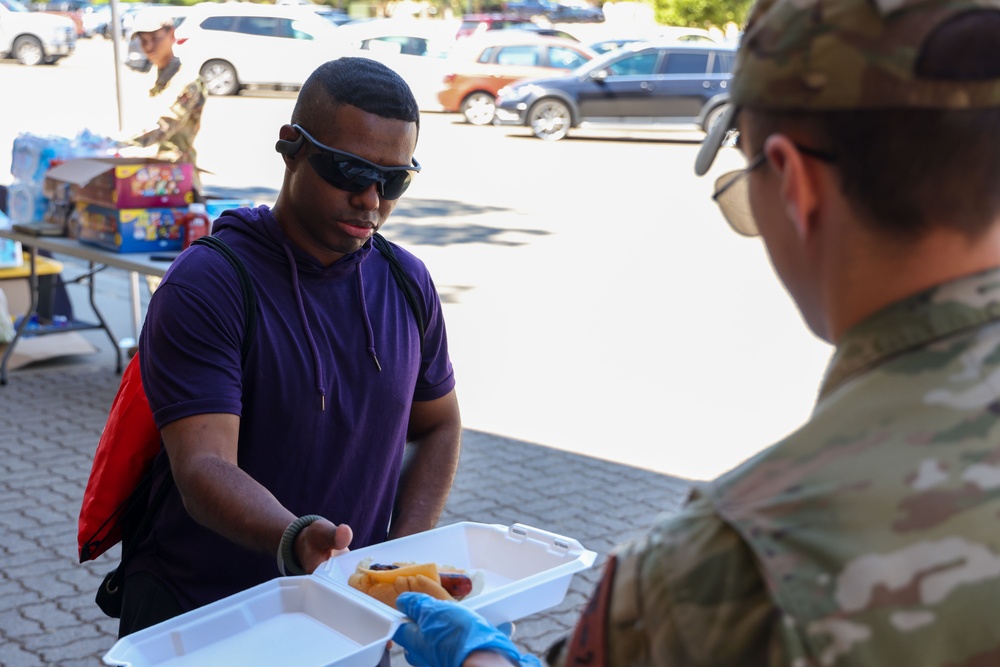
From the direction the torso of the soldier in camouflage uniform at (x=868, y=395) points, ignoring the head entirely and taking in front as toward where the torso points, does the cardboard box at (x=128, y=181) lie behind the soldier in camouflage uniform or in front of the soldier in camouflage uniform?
in front

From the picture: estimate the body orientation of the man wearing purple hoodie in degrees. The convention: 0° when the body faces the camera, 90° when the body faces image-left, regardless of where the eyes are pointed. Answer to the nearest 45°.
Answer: approximately 315°

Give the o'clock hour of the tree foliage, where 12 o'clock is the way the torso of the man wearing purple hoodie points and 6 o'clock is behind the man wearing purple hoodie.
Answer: The tree foliage is roughly at 8 o'clock from the man wearing purple hoodie.

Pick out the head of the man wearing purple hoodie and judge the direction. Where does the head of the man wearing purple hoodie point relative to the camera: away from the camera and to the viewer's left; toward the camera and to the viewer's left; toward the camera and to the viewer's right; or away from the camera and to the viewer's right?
toward the camera and to the viewer's right

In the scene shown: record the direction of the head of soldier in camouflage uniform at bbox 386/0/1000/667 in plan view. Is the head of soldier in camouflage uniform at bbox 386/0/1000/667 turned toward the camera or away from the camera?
away from the camera

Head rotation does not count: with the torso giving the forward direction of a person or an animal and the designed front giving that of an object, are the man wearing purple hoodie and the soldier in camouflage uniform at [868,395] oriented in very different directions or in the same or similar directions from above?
very different directions

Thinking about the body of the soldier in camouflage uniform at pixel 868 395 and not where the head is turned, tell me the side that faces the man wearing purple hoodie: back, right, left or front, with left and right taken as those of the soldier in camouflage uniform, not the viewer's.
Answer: front

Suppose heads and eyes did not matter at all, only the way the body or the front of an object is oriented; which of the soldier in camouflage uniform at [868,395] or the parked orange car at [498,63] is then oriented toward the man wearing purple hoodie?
the soldier in camouflage uniform

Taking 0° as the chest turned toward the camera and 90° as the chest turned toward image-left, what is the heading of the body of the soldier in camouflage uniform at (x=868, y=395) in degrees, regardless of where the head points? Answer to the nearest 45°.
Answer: approximately 135°
